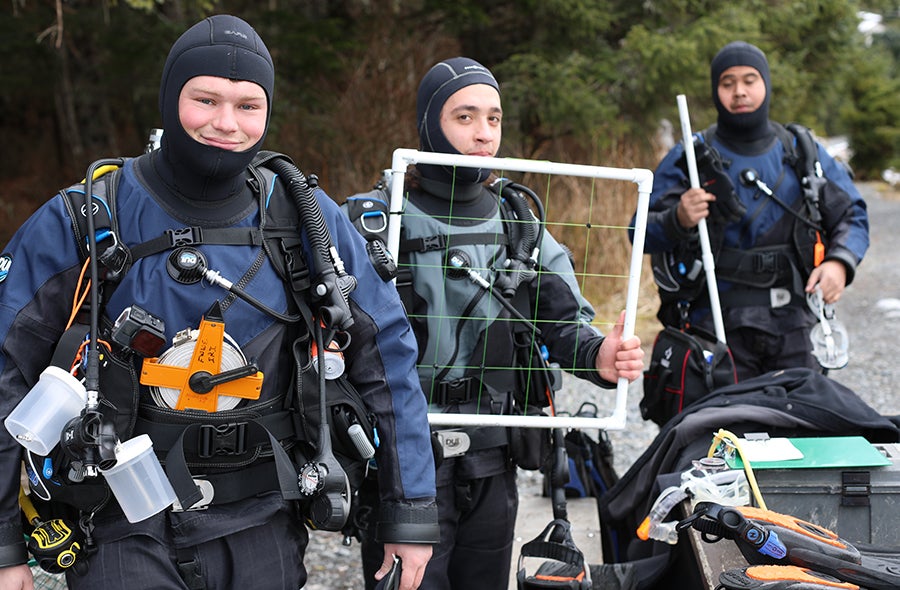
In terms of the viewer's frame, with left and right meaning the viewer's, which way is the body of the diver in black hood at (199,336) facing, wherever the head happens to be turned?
facing the viewer

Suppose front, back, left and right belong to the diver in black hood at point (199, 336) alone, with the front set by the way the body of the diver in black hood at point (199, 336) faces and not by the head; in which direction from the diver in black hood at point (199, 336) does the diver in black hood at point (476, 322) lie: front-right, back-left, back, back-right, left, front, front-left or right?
back-left

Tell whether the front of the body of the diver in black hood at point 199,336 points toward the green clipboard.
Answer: no

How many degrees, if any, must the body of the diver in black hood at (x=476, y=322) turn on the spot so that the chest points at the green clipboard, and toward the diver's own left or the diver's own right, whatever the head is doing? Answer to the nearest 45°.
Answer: approximately 90° to the diver's own left

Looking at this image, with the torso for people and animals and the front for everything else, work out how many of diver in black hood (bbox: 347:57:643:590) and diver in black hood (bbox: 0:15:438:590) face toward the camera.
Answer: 2

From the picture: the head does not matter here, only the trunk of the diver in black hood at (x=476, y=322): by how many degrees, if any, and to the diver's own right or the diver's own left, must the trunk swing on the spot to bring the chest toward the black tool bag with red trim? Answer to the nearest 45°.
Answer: approximately 135° to the diver's own left

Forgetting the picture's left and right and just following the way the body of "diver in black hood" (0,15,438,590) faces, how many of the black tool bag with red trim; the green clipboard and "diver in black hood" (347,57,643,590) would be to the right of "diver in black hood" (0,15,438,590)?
0

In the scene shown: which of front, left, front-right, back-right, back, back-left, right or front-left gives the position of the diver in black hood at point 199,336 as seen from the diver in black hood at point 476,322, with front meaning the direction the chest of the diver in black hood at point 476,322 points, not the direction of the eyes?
front-right

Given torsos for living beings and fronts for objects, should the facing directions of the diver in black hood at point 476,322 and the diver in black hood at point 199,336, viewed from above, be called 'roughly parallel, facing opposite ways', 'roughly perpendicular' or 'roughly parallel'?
roughly parallel

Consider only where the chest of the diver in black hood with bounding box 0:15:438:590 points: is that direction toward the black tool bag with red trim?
no
